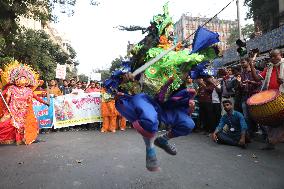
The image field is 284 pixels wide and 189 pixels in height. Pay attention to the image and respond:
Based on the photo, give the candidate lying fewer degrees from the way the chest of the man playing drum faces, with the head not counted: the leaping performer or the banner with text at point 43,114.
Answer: the leaping performer

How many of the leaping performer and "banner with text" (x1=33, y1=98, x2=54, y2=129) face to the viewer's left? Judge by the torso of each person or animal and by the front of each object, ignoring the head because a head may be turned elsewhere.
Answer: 0

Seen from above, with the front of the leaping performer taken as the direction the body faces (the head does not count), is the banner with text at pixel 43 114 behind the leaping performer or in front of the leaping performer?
behind

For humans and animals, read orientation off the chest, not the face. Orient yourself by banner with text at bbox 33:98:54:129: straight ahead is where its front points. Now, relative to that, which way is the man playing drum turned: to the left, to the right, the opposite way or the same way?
to the right

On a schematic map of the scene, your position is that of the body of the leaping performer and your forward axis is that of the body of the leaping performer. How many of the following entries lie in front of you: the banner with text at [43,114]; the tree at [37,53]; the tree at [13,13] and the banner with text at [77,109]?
0

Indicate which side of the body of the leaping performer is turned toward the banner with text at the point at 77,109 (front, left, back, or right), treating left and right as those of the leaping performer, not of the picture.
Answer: back

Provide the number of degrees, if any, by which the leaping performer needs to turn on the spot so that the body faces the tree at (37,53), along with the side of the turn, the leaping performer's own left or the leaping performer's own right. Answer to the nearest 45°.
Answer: approximately 180°

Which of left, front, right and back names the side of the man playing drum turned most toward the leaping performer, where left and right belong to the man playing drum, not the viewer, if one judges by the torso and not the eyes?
front

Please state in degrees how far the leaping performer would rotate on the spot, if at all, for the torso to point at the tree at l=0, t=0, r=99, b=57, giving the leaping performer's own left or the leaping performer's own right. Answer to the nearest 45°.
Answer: approximately 180°

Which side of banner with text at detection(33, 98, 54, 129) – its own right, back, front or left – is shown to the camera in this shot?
front

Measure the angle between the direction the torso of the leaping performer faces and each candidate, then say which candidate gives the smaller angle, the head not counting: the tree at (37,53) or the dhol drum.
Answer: the dhol drum

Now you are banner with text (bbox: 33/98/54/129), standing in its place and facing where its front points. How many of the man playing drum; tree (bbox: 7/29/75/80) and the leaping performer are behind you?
1

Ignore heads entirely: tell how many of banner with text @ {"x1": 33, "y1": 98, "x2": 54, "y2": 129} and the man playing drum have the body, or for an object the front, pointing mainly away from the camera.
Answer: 0

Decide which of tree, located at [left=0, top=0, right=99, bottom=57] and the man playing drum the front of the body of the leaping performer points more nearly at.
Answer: the man playing drum
